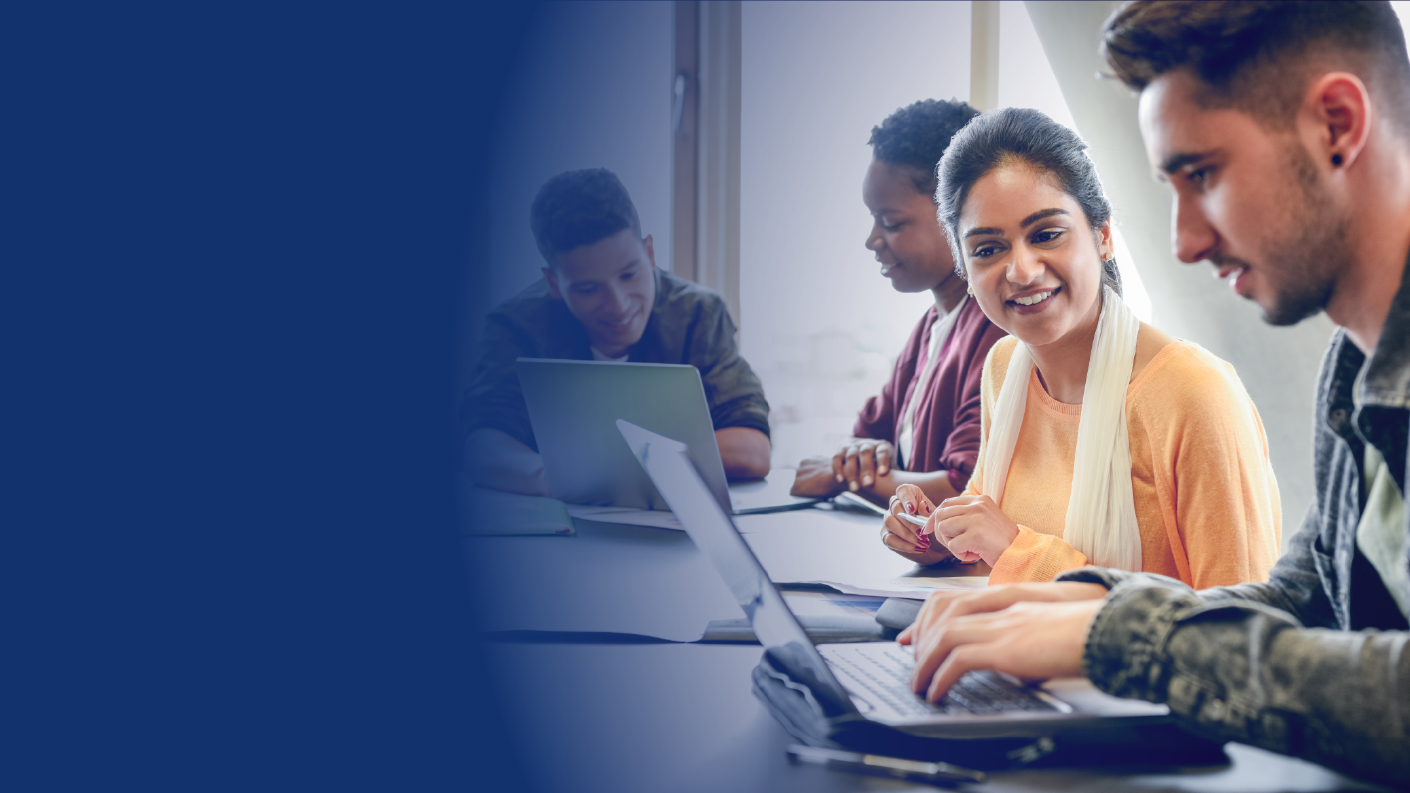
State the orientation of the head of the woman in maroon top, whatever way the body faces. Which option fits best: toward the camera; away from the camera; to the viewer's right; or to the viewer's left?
to the viewer's left

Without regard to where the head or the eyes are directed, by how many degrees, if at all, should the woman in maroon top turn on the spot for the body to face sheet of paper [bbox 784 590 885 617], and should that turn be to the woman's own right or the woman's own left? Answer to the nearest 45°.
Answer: approximately 45° to the woman's own left

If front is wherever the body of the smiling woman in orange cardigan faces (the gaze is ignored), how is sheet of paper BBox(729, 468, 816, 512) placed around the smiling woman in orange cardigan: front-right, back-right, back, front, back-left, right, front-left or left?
right

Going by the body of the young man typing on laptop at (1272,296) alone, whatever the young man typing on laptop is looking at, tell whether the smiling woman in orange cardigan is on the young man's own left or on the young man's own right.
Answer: on the young man's own right

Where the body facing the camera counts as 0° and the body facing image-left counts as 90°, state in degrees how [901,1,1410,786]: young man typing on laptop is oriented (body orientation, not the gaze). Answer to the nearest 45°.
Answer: approximately 90°

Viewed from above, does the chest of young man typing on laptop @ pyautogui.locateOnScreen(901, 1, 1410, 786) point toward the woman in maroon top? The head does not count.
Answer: no

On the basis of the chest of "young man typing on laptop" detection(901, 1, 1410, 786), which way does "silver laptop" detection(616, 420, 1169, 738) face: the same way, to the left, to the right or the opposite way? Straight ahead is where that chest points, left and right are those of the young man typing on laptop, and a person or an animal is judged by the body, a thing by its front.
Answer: the opposite way

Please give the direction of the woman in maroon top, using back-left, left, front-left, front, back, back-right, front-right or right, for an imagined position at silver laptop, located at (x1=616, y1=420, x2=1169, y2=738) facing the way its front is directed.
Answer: left

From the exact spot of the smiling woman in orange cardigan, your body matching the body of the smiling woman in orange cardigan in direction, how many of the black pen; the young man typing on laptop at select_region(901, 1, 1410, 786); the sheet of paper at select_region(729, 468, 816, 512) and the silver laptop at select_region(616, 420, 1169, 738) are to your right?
1

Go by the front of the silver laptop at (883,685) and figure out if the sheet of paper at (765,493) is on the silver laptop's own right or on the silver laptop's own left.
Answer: on the silver laptop's own left

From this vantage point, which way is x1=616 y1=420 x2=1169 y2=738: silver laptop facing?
to the viewer's right
